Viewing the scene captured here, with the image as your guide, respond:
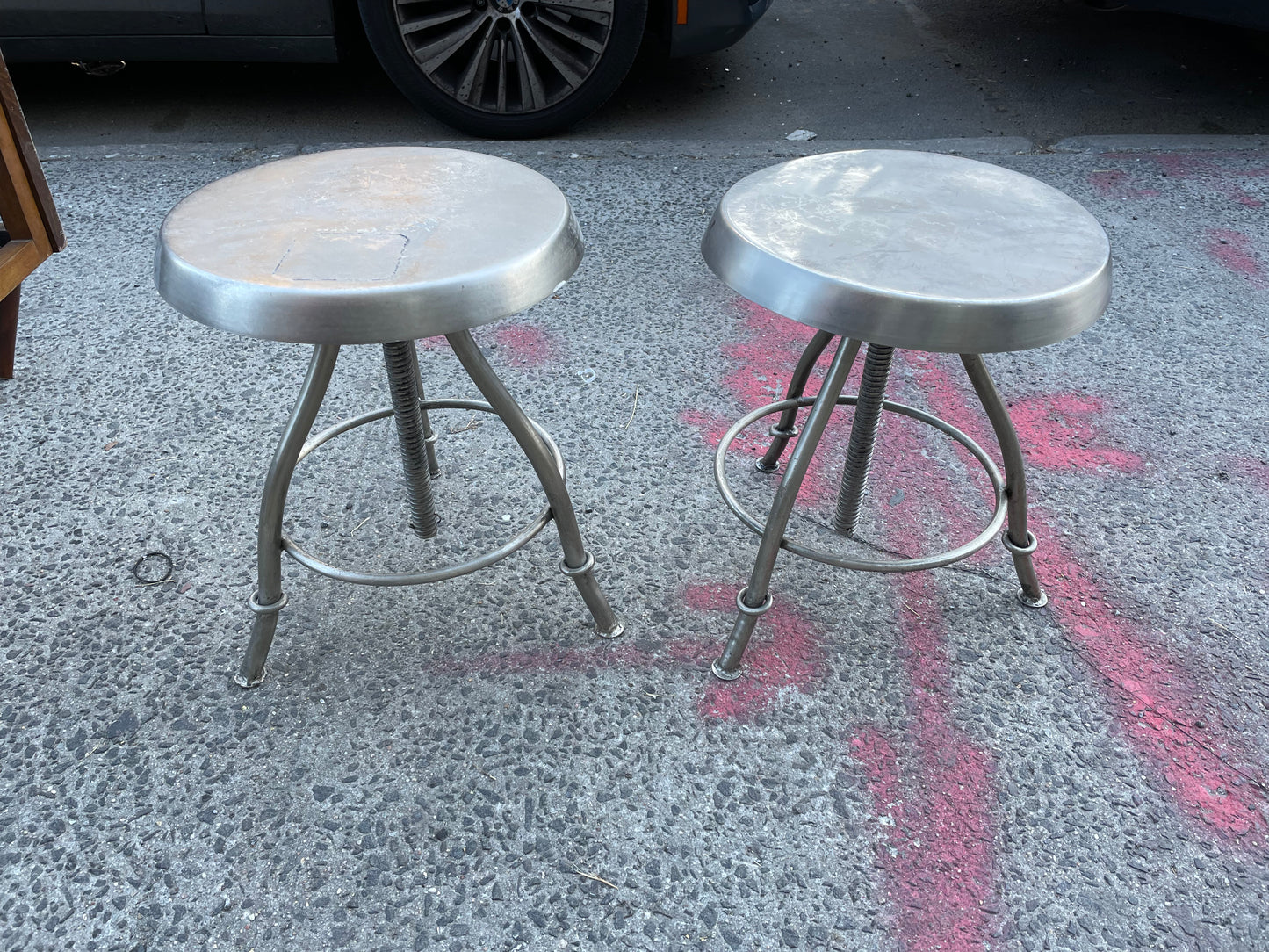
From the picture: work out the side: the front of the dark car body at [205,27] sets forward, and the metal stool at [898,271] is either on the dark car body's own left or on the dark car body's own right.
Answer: on the dark car body's own right

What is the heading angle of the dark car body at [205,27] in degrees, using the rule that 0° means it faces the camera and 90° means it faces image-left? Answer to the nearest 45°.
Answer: approximately 270°

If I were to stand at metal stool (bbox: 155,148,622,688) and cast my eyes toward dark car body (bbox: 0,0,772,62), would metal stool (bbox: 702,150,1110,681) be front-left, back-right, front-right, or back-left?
back-right

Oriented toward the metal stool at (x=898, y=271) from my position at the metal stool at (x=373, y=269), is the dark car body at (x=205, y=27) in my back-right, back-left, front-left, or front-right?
back-left

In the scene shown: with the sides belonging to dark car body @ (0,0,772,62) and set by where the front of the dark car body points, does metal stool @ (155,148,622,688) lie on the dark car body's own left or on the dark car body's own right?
on the dark car body's own right
